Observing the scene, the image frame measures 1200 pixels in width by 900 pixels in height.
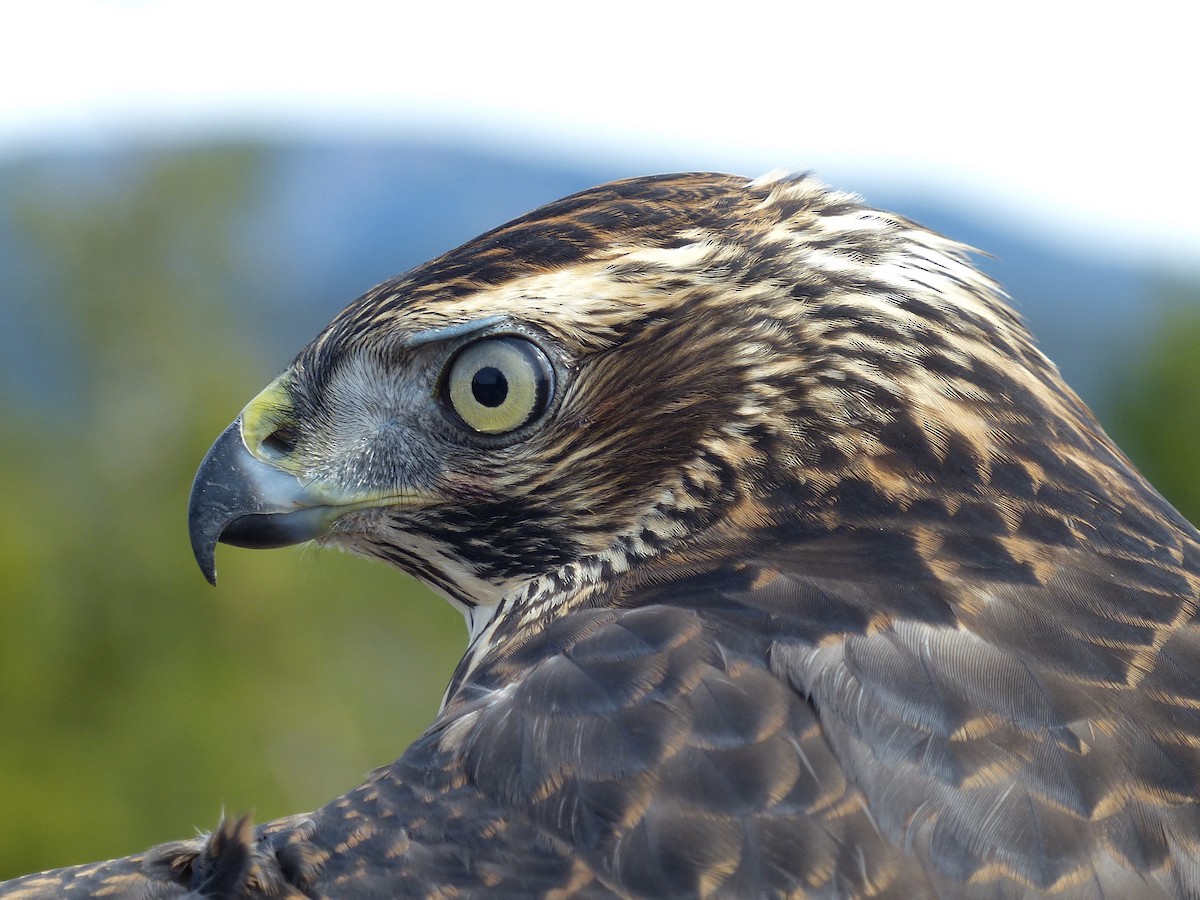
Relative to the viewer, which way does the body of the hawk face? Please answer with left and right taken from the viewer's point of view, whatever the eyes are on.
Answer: facing to the left of the viewer
